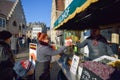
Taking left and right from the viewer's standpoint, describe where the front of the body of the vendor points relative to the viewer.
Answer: facing the viewer and to the left of the viewer

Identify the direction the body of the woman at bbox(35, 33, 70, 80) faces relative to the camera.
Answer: to the viewer's right

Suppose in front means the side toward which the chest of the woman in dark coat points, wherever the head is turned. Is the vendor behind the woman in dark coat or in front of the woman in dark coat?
in front

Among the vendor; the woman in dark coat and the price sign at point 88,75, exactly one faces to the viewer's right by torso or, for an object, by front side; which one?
the woman in dark coat

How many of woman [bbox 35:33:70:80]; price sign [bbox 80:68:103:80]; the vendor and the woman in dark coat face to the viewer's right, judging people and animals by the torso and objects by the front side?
2

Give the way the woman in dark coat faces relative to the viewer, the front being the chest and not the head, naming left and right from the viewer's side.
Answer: facing to the right of the viewer

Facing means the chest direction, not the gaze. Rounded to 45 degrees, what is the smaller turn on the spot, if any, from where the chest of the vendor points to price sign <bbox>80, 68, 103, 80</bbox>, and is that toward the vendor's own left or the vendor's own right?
approximately 45° to the vendor's own left

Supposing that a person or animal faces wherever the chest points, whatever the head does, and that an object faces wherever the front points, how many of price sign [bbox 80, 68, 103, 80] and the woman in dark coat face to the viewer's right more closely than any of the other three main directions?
1
